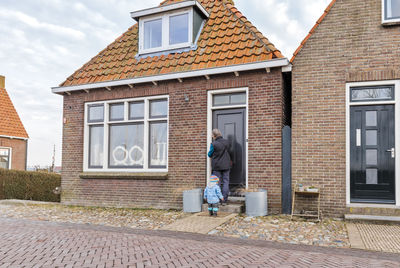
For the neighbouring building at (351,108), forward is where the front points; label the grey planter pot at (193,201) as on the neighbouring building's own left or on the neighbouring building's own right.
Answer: on the neighbouring building's own right

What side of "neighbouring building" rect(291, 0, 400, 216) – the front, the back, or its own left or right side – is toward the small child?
right

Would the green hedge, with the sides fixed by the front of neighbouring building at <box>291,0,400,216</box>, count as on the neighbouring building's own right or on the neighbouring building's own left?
on the neighbouring building's own right

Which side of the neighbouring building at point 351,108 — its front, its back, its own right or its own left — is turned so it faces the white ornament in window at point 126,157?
right

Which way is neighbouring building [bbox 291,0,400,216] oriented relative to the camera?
toward the camera

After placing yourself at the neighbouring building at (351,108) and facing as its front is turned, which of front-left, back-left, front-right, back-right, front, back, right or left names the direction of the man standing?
right
